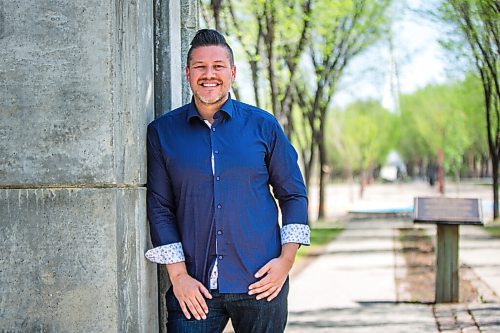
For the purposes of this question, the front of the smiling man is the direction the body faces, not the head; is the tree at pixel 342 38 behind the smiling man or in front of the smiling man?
behind

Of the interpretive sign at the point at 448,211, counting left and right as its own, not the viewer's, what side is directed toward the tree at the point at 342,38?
back

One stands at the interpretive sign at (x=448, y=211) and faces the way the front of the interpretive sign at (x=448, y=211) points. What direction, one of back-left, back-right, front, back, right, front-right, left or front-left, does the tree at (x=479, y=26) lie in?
back

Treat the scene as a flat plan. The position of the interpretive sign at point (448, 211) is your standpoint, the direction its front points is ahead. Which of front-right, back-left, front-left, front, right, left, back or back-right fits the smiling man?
front

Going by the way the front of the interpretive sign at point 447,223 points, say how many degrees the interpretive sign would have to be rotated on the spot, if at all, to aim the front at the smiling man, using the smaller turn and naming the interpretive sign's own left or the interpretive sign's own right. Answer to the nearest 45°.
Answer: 0° — it already faces them

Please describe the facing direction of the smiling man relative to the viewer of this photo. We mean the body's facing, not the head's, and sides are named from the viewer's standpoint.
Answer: facing the viewer

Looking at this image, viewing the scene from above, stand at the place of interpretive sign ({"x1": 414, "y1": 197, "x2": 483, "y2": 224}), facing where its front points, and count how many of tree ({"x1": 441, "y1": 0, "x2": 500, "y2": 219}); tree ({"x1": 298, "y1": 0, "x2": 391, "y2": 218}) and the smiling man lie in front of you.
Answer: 1

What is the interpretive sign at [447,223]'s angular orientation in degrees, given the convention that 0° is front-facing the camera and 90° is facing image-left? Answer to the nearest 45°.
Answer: approximately 0°

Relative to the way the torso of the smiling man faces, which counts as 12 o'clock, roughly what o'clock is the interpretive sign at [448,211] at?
The interpretive sign is roughly at 7 o'clock from the smiling man.

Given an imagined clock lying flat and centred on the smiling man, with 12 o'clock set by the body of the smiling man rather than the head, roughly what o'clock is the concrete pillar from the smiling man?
The concrete pillar is roughly at 3 o'clock from the smiling man.
